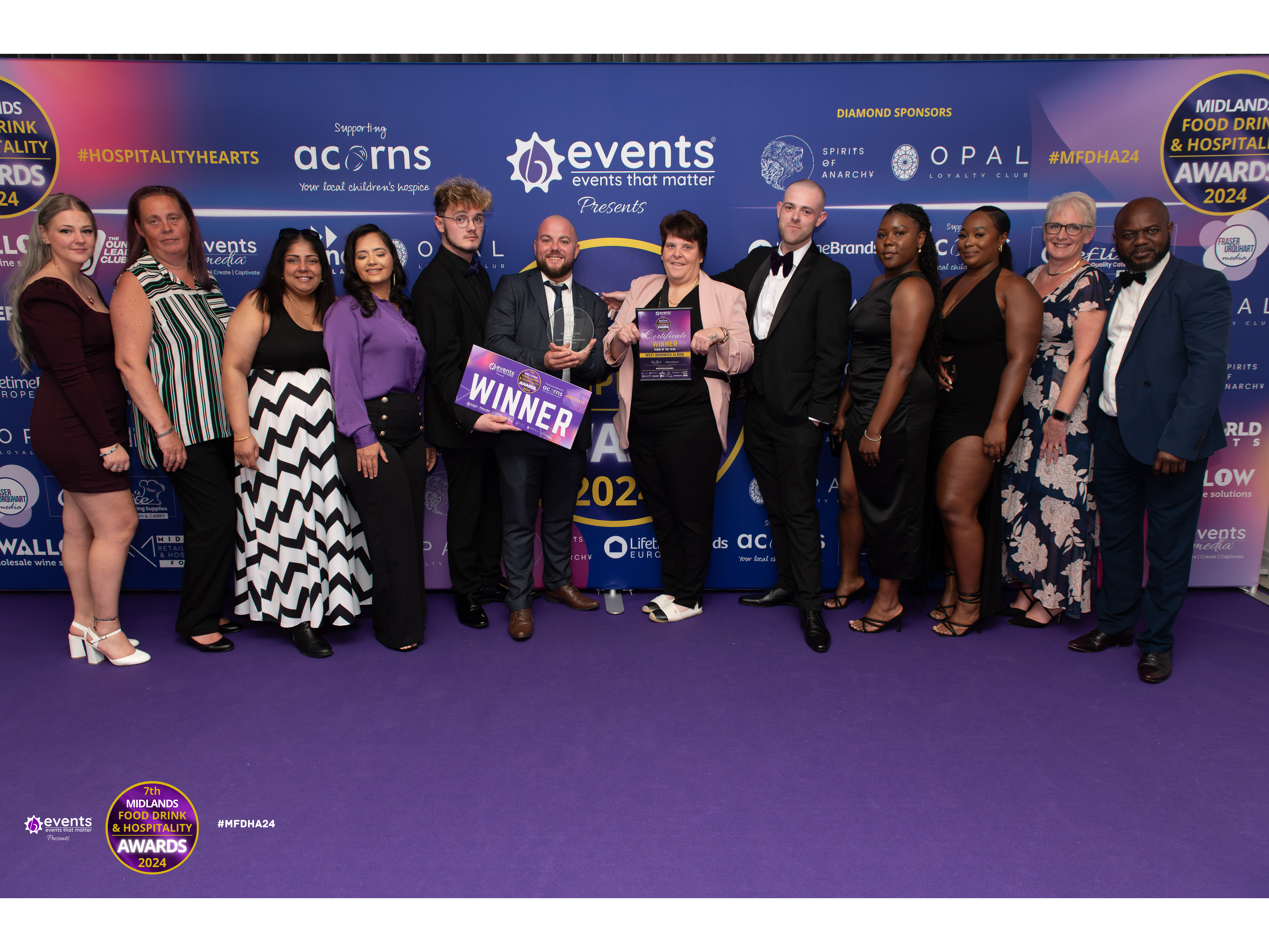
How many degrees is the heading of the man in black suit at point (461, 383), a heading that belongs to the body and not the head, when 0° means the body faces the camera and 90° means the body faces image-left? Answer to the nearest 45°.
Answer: approximately 315°

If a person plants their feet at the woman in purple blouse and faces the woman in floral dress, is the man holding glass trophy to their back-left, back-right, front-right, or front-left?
front-left

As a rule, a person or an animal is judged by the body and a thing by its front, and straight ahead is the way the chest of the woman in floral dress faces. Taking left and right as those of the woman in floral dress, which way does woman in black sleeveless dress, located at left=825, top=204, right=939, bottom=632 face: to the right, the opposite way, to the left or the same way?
the same way

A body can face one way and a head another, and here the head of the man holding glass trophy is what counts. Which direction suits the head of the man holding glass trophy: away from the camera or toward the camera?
toward the camera

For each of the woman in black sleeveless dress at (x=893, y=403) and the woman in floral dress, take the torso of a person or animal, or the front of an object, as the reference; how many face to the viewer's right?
0

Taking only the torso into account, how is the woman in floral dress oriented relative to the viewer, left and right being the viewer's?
facing the viewer and to the left of the viewer

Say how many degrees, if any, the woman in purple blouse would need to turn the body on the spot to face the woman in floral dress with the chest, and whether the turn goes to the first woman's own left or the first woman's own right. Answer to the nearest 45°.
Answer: approximately 45° to the first woman's own left

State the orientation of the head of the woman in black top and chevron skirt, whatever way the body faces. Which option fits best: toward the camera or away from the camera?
toward the camera

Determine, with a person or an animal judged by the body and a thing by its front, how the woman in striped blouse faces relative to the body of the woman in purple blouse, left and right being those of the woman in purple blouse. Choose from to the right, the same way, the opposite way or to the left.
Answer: the same way

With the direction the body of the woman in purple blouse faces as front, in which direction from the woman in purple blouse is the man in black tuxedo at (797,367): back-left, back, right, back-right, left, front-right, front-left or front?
front-left

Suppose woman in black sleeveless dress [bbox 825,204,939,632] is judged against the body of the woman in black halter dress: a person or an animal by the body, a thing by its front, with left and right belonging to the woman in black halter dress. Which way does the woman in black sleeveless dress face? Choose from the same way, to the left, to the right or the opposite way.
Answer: the same way

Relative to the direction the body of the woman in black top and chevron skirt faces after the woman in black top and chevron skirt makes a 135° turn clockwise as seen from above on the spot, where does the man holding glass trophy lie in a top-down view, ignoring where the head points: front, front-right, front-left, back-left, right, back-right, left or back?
back

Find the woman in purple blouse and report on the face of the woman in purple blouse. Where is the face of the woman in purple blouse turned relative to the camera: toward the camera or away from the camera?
toward the camera

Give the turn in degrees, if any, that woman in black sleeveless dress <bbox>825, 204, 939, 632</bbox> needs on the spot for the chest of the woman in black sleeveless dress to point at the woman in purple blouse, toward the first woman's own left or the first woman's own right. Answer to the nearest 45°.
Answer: approximately 45° to the first woman's own right

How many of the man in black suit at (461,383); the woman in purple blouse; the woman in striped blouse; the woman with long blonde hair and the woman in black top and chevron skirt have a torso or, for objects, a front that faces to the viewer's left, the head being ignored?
0

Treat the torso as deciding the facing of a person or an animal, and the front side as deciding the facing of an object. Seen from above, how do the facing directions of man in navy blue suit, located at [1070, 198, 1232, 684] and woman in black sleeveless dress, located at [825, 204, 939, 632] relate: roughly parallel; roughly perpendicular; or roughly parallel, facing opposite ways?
roughly parallel

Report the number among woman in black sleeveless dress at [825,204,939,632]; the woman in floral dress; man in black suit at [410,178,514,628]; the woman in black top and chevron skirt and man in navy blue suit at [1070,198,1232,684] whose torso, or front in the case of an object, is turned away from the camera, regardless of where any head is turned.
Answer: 0

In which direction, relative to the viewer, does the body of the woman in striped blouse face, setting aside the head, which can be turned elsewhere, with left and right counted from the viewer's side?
facing the viewer and to the right of the viewer

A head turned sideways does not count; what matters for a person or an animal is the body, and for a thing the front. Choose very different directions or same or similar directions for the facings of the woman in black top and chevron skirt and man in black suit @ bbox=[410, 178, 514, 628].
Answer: same or similar directions
